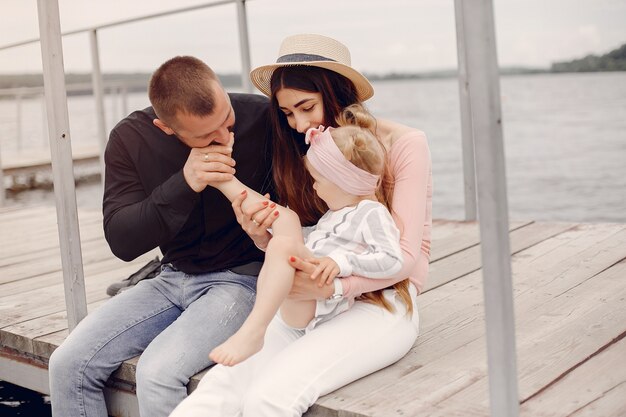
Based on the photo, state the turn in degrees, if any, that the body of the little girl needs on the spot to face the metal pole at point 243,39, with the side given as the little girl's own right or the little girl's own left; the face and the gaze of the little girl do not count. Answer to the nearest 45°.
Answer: approximately 90° to the little girl's own right

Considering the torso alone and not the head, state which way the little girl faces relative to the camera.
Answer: to the viewer's left

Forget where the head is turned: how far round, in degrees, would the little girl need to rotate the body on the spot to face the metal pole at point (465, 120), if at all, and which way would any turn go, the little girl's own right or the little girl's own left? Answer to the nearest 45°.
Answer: approximately 90° to the little girl's own right

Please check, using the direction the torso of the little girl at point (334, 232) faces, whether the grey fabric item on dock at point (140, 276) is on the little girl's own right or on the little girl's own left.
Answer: on the little girl's own right

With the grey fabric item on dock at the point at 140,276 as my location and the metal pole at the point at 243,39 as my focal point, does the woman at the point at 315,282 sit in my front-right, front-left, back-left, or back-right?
back-right
